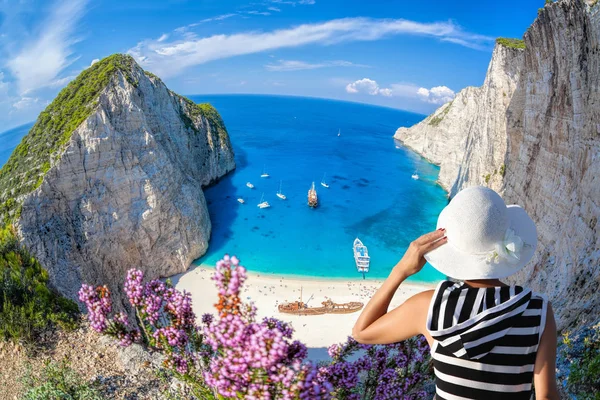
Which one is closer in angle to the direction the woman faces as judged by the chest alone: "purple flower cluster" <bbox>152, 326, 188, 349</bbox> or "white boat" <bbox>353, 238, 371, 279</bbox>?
the white boat

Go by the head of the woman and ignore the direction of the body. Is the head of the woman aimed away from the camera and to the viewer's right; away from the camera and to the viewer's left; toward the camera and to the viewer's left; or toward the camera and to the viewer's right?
away from the camera and to the viewer's left

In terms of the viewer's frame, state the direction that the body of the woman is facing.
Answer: away from the camera
